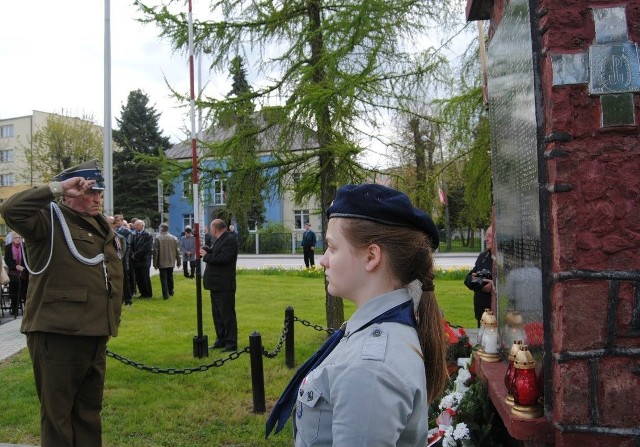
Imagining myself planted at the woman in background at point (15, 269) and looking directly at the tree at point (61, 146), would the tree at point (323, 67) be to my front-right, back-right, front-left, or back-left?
back-right

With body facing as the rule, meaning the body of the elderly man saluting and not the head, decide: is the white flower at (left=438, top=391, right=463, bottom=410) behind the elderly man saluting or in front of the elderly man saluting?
in front

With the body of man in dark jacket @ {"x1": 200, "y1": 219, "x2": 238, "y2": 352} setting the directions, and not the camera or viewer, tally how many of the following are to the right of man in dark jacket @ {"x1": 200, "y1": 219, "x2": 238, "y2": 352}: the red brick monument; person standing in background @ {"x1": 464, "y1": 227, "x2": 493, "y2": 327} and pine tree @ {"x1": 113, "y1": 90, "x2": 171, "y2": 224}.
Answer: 1

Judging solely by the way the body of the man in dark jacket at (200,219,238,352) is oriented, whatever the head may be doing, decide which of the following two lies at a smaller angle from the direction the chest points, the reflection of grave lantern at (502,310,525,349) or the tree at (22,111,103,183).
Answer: the tree

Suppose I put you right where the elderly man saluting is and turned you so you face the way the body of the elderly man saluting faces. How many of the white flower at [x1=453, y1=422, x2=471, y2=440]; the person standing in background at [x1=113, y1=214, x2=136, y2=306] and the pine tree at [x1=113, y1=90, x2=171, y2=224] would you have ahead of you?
1

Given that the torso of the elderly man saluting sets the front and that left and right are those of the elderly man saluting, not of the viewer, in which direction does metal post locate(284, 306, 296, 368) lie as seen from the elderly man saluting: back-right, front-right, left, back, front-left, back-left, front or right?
left

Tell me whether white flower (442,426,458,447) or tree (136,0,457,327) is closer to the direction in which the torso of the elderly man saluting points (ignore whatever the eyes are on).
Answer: the white flower

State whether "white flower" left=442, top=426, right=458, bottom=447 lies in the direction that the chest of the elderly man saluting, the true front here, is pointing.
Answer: yes

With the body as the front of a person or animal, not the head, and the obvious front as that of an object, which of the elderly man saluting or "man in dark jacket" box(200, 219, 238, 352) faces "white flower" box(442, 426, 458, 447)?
the elderly man saluting

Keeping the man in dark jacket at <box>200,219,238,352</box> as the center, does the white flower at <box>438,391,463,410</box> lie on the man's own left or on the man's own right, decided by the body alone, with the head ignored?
on the man's own left

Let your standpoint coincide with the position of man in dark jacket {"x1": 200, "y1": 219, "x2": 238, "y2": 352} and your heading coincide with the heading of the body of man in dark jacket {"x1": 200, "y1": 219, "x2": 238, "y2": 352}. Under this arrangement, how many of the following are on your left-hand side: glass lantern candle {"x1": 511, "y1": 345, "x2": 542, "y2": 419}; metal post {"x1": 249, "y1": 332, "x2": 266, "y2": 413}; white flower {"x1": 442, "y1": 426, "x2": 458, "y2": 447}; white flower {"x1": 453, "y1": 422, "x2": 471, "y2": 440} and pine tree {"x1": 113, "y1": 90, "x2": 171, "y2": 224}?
4

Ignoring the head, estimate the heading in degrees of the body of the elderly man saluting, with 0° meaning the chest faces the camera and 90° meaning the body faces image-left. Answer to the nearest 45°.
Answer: approximately 315°

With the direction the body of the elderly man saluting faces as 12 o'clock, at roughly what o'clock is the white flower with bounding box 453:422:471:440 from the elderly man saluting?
The white flower is roughly at 12 o'clock from the elderly man saluting.
